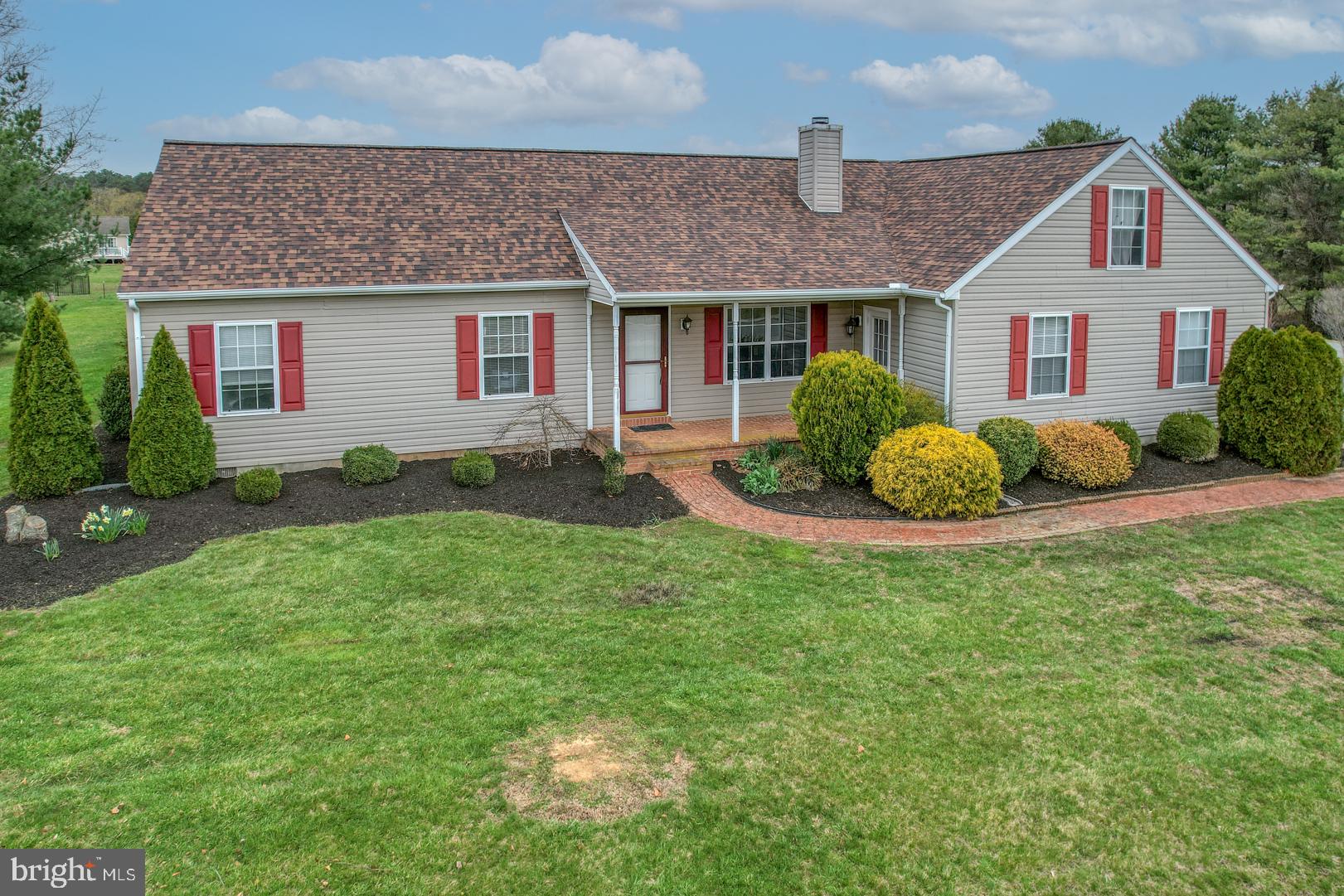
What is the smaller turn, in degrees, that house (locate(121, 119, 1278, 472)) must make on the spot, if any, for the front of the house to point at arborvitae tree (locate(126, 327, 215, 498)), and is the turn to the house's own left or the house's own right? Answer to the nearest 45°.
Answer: approximately 45° to the house's own right

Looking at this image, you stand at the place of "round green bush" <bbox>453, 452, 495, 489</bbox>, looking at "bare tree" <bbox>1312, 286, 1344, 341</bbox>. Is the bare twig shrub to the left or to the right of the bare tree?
left

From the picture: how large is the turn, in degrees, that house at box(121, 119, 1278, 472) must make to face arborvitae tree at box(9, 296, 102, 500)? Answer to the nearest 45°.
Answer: approximately 45° to its right

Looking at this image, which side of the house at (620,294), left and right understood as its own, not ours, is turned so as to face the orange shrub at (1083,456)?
left

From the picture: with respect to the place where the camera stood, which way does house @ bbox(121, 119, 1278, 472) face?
facing the viewer

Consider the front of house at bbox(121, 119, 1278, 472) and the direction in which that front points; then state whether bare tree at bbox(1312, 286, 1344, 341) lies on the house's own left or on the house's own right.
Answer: on the house's own left

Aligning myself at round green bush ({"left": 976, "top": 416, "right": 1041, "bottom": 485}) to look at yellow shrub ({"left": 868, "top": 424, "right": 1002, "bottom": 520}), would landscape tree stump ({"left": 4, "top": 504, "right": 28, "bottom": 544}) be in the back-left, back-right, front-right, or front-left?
front-right

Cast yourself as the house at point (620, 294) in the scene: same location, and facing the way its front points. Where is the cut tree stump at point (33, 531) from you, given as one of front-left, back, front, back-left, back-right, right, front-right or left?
front-right

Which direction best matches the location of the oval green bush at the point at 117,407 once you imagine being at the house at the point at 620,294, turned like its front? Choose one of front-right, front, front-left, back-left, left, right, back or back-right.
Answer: right

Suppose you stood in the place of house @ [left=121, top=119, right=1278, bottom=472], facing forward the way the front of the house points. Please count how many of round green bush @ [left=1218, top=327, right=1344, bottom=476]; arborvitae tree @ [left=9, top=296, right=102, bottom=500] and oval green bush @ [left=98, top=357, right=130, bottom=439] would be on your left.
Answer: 1
